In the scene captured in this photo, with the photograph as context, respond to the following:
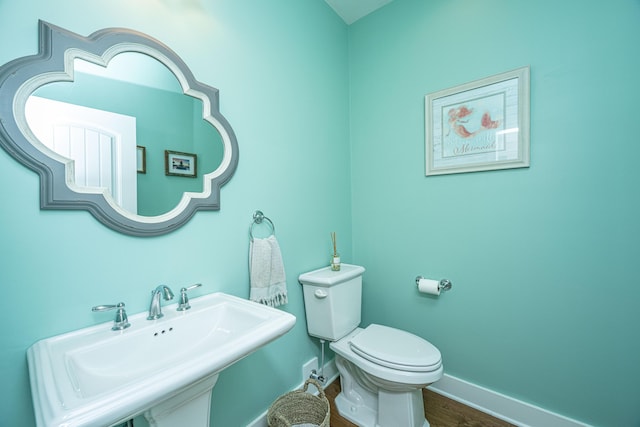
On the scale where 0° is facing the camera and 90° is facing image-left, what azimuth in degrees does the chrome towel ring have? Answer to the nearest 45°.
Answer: approximately 315°

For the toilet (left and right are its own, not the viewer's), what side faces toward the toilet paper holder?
left

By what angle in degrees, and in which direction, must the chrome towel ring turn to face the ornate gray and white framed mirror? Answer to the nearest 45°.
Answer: approximately 90° to its right

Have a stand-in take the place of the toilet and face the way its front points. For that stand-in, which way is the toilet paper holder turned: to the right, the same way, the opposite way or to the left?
to the right

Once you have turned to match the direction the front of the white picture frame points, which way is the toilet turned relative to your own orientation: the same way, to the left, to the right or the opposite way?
to the left

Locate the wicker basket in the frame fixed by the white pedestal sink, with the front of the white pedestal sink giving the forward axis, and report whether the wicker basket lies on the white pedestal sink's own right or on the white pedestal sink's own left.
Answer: on the white pedestal sink's own left

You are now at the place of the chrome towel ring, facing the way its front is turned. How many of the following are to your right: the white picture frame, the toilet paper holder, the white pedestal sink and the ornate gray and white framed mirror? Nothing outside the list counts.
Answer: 2

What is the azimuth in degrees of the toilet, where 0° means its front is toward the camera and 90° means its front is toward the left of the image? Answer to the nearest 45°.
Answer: approximately 315°
